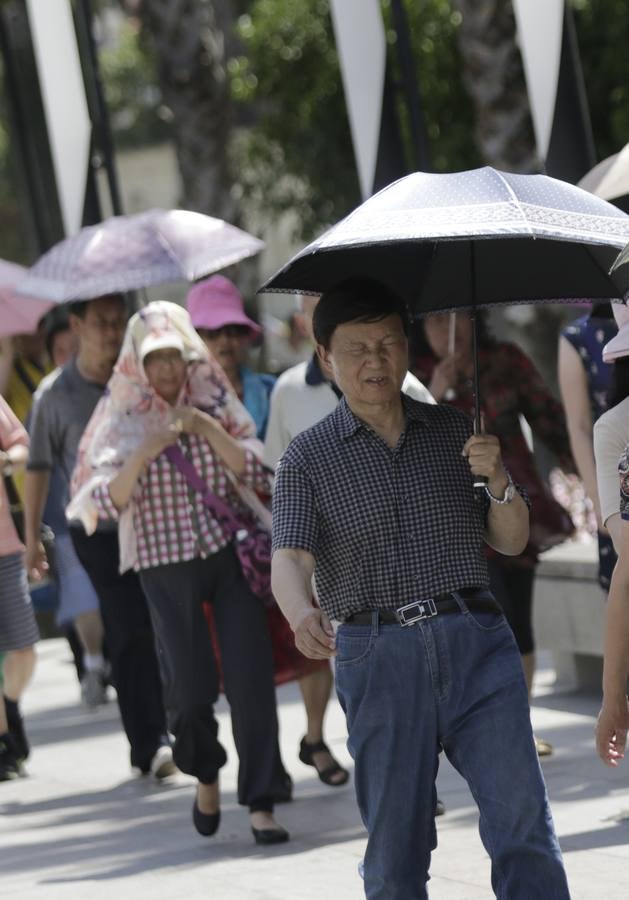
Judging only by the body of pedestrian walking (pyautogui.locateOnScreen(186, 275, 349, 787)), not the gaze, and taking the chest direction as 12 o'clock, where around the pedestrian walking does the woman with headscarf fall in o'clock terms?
The woman with headscarf is roughly at 2 o'clock from the pedestrian walking.

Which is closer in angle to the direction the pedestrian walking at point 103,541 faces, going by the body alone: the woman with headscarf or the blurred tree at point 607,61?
the woman with headscarf

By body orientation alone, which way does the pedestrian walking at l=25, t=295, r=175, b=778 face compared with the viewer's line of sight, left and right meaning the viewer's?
facing the viewer and to the right of the viewer

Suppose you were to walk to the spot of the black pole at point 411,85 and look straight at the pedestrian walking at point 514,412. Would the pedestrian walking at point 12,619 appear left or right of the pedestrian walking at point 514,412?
right

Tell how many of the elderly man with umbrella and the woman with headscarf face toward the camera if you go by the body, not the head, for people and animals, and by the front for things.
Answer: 2
